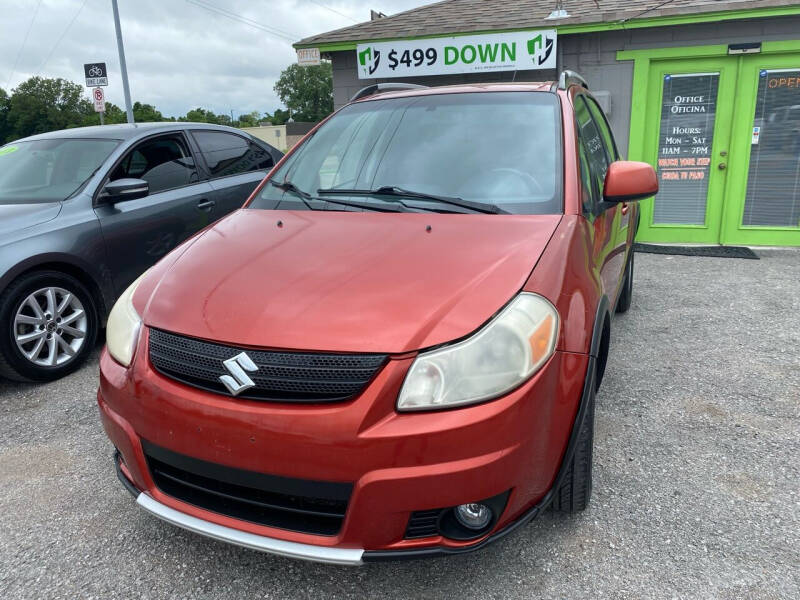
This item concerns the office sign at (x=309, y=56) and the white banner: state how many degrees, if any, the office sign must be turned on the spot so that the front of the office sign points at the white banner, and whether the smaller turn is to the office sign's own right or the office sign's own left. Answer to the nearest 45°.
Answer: approximately 45° to the office sign's own left

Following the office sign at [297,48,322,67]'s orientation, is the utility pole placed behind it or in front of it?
behind

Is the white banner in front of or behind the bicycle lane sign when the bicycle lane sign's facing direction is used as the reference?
in front

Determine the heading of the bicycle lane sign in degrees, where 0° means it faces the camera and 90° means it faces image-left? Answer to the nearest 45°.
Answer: approximately 0°

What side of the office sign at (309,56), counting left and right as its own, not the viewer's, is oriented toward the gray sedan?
front

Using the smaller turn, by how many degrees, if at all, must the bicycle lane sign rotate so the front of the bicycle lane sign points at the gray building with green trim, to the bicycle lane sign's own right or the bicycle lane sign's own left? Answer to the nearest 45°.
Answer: approximately 45° to the bicycle lane sign's own left

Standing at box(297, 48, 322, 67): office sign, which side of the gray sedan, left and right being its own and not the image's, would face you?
back

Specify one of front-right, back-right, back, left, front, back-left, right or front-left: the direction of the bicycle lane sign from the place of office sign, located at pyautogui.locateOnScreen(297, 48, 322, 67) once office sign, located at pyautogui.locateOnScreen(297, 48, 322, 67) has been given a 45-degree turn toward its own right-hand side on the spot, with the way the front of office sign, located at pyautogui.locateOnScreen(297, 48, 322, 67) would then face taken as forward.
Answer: right

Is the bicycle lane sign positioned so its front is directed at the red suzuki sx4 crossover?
yes

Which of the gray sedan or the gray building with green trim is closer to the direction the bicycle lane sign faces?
the gray sedan

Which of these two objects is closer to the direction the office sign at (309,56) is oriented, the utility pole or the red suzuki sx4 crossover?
the red suzuki sx4 crossover

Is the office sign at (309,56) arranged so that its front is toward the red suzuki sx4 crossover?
yes
